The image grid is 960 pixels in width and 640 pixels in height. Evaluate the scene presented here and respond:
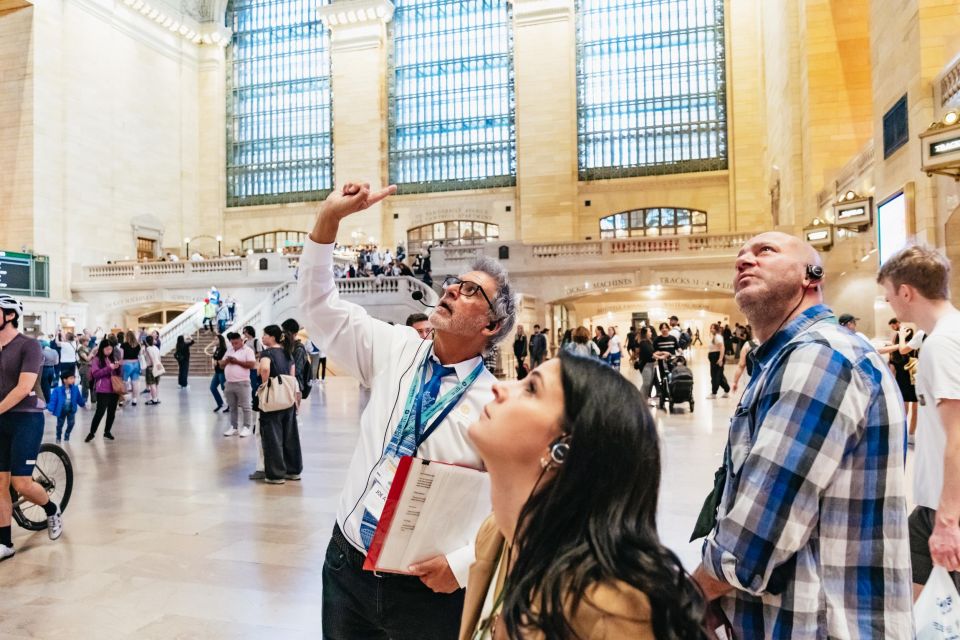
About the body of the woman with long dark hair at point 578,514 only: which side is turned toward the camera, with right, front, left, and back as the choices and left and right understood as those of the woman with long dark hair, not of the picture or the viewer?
left

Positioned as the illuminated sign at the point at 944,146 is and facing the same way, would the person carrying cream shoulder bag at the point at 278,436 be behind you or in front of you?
in front

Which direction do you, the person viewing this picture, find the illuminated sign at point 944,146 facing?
facing the viewer and to the left of the viewer

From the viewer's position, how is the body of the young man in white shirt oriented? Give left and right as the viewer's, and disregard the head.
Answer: facing to the left of the viewer

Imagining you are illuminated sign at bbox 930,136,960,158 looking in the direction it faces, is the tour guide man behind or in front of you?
in front

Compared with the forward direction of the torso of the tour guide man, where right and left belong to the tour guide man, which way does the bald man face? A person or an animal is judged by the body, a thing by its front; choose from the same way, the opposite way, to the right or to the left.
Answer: to the right

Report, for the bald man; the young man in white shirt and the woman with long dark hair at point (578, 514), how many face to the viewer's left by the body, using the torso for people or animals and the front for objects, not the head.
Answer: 3

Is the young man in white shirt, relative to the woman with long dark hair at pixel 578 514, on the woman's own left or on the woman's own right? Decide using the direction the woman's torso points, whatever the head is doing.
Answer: on the woman's own right
